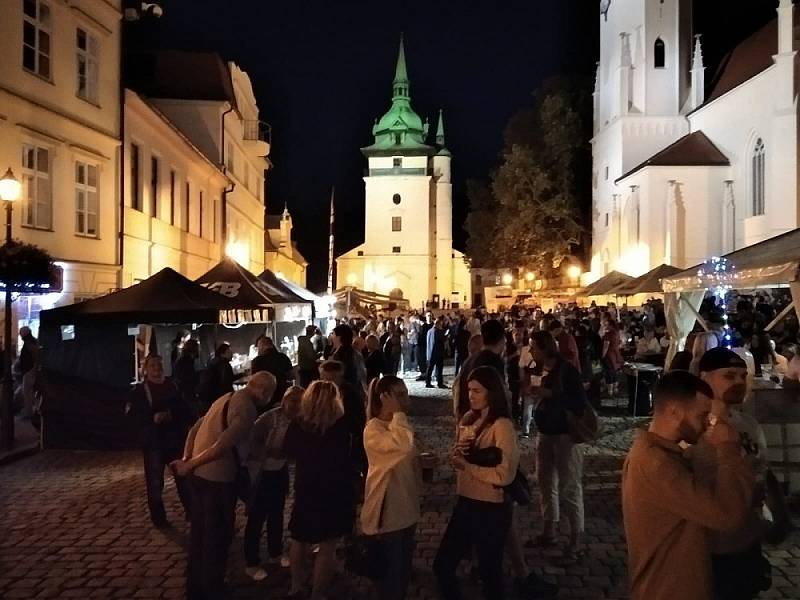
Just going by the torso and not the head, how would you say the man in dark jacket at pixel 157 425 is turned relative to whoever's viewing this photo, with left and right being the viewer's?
facing the viewer

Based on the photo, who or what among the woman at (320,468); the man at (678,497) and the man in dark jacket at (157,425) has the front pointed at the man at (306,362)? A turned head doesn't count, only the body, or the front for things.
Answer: the woman

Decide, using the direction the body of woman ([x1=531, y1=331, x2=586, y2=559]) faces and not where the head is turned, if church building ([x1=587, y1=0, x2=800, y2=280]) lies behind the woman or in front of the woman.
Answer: behind

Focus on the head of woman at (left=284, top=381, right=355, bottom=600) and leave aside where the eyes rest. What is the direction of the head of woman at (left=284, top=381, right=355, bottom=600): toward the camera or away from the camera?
away from the camera

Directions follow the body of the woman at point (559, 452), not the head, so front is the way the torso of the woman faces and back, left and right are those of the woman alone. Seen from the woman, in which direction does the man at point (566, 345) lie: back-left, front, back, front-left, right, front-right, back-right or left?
back-right

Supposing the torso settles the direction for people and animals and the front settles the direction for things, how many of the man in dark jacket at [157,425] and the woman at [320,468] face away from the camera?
1

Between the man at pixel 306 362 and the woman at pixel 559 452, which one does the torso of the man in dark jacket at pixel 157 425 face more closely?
the woman

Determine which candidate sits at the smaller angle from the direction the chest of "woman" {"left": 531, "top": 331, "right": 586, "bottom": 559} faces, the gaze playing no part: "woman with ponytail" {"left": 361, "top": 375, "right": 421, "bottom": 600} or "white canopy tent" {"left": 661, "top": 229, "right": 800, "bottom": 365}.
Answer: the woman with ponytail

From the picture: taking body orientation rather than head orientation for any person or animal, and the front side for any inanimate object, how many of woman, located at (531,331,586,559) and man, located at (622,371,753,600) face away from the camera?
0

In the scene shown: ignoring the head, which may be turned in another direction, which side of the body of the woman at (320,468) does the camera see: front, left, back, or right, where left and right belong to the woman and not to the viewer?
back

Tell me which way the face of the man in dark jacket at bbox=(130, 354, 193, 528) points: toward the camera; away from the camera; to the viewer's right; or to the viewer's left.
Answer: toward the camera
